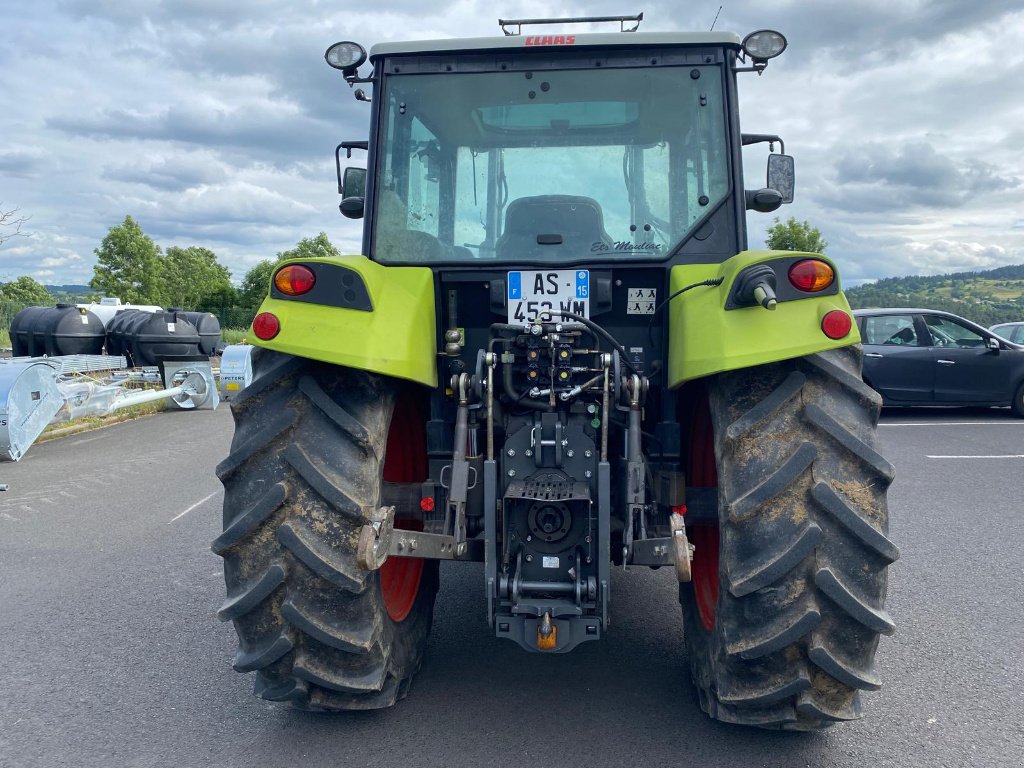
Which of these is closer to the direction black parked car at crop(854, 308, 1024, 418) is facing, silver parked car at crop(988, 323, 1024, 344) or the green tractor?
the silver parked car

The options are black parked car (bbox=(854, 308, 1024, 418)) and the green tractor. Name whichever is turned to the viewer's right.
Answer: the black parked car

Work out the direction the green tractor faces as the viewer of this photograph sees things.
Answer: facing away from the viewer

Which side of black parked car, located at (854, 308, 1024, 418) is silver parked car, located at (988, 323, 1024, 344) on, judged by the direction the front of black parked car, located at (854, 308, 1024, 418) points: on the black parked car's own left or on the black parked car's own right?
on the black parked car's own left

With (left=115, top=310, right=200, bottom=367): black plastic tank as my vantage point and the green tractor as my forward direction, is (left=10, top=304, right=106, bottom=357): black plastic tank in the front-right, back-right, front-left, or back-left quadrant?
back-right

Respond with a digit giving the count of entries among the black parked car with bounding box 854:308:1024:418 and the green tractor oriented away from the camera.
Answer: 1

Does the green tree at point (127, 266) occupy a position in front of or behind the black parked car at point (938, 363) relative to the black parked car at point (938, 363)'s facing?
behind

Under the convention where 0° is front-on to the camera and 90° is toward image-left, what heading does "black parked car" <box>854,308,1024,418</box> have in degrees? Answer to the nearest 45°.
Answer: approximately 270°
